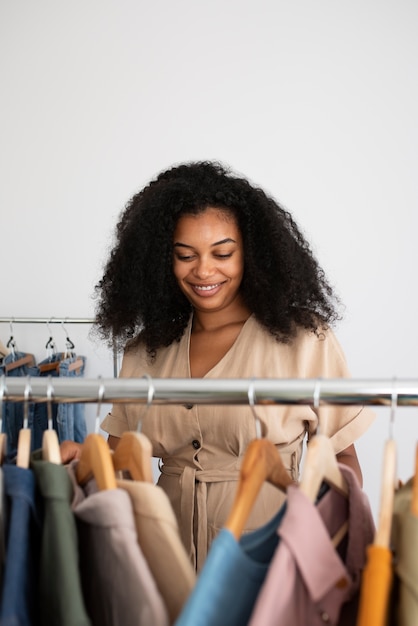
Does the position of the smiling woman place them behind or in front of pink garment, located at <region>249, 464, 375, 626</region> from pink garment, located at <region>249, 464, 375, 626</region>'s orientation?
behind

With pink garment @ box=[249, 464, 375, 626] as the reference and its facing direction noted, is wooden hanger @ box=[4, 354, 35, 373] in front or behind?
behind

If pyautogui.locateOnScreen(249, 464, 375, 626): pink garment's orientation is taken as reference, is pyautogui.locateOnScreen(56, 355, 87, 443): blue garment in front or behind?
behind
